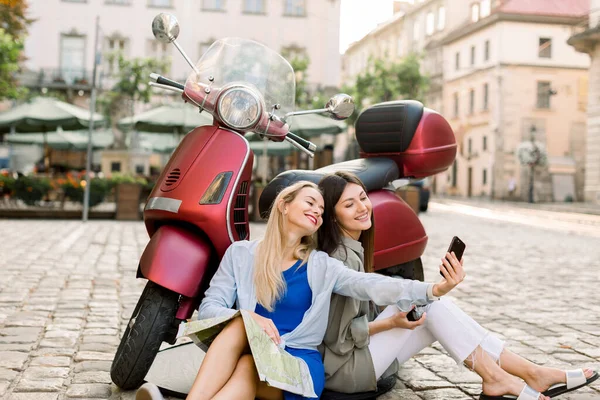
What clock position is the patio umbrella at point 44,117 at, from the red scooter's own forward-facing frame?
The patio umbrella is roughly at 4 o'clock from the red scooter.

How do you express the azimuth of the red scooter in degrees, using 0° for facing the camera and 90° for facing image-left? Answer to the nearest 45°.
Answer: approximately 45°

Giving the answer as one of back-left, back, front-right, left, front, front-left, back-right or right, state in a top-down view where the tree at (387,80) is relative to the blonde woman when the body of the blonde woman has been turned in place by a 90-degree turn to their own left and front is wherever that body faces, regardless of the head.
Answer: left

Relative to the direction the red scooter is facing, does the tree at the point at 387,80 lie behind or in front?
behind

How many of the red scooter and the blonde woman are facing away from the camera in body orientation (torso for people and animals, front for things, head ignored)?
0

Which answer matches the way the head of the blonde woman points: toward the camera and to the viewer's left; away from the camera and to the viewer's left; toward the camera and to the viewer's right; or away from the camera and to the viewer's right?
toward the camera and to the viewer's right

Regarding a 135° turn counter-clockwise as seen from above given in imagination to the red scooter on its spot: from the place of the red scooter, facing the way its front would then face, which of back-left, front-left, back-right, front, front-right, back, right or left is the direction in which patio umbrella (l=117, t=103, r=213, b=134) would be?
left

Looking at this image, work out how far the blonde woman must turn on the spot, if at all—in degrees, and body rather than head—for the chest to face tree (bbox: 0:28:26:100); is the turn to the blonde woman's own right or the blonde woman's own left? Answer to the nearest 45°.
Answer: approximately 135° to the blonde woman's own right

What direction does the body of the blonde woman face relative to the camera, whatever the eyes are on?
toward the camera

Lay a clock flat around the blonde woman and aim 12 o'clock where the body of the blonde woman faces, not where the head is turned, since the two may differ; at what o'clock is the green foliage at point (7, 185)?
The green foliage is roughly at 5 o'clock from the blonde woman.

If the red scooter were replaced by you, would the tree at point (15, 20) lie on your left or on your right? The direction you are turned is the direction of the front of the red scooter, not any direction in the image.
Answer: on your right
